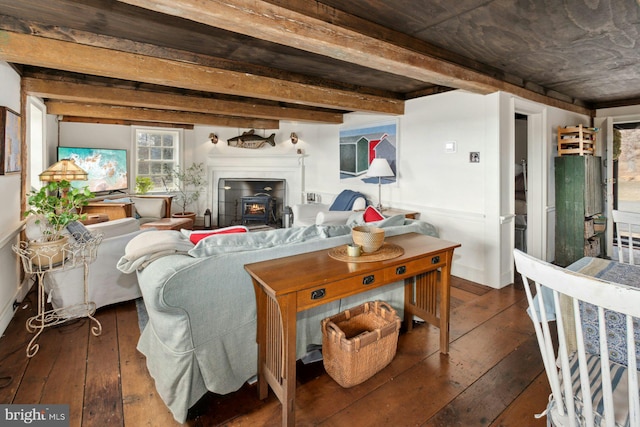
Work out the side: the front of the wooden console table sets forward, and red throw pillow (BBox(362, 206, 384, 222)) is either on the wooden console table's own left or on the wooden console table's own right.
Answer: on the wooden console table's own left

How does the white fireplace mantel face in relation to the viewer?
toward the camera

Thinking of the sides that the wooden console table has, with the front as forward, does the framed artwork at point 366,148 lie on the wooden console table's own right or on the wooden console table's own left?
on the wooden console table's own left

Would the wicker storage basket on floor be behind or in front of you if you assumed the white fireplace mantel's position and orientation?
in front

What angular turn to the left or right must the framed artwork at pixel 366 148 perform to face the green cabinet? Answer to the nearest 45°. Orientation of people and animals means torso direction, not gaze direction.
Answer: approximately 135° to its left

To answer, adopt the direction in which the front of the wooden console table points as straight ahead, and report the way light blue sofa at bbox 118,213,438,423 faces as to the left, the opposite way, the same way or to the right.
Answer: the opposite way

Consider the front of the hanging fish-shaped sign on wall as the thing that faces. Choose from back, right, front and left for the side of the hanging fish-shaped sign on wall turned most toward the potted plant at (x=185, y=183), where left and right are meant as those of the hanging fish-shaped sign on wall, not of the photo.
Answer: right

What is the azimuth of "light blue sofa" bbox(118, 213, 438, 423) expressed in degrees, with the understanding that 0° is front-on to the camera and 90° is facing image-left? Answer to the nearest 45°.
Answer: approximately 135°

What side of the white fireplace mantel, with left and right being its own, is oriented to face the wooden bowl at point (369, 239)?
front

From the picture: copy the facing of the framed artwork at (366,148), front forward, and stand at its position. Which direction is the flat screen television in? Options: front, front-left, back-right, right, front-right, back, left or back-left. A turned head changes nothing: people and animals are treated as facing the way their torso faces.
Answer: front-right
